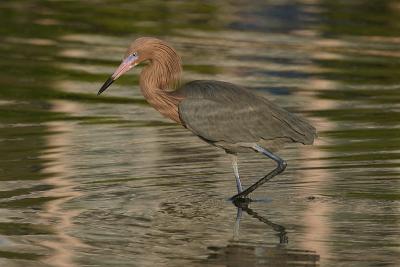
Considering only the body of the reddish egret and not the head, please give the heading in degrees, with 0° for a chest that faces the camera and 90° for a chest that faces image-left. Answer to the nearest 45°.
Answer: approximately 90°
